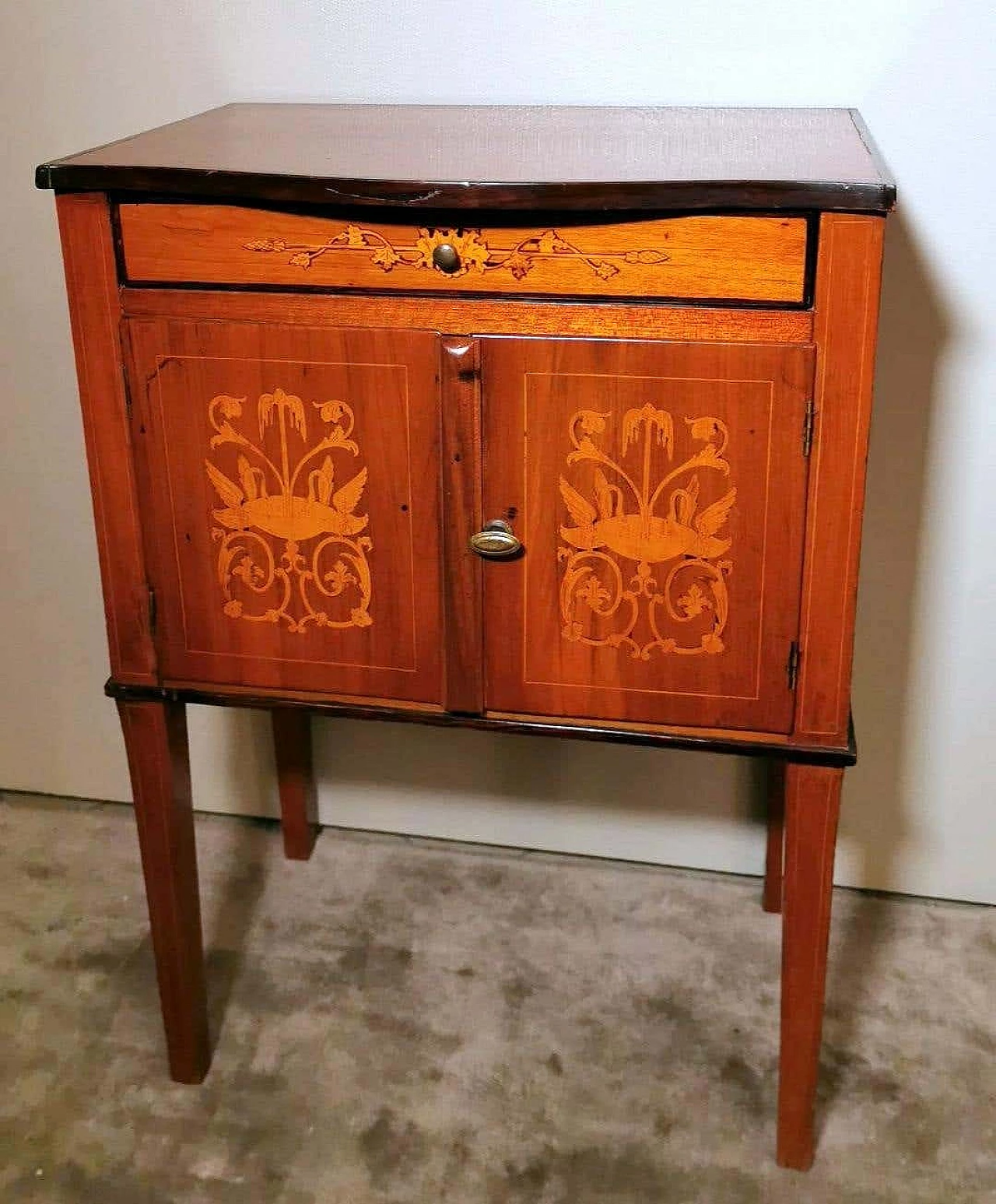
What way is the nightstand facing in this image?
toward the camera
